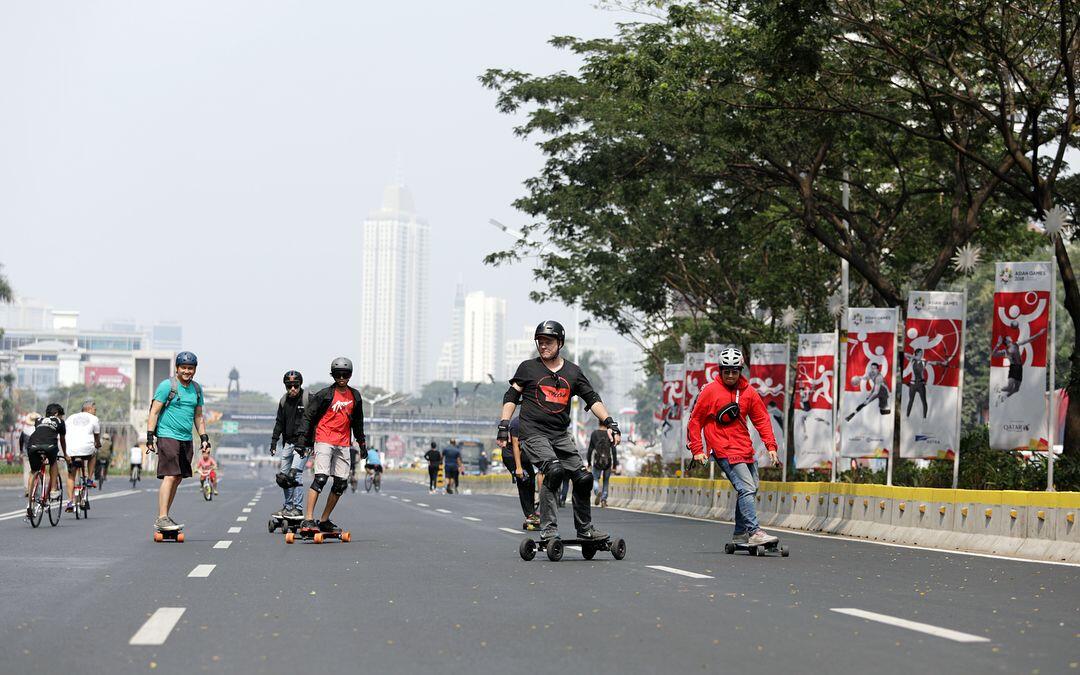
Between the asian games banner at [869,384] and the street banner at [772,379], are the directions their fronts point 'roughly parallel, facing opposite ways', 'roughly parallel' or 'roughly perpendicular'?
roughly parallel

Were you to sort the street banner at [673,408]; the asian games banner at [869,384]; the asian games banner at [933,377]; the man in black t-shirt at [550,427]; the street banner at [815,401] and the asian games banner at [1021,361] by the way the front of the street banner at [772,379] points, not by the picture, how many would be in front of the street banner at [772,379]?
5

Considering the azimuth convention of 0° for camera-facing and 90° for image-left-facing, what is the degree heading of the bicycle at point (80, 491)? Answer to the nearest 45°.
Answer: approximately 180°

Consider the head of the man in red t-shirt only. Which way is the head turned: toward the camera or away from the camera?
toward the camera

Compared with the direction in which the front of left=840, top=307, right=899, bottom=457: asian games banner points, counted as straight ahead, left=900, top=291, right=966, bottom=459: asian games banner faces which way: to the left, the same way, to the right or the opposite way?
the same way

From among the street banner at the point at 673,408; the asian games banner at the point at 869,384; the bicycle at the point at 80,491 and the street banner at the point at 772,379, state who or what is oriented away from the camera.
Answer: the bicycle

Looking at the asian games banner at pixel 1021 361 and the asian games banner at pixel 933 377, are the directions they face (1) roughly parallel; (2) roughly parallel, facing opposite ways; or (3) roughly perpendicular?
roughly parallel

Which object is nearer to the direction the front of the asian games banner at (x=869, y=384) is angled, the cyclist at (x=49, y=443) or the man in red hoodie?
the man in red hoodie

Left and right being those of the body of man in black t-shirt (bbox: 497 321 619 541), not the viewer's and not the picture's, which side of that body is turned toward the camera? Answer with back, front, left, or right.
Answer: front

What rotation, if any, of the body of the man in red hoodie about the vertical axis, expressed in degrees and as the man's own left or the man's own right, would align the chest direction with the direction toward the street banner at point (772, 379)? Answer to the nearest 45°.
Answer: approximately 180°

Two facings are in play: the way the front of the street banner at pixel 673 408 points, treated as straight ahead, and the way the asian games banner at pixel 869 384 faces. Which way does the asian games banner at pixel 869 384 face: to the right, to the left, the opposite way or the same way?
the same way

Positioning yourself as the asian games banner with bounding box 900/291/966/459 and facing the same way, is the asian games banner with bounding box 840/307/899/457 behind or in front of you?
behind

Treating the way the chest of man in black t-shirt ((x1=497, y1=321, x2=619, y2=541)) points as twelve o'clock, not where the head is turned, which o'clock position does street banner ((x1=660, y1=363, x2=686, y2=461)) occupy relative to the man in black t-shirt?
The street banner is roughly at 6 o'clock from the man in black t-shirt.

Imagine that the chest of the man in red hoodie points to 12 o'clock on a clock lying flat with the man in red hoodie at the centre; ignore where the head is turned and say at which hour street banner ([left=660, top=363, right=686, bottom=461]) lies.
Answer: The street banner is roughly at 6 o'clock from the man in red hoodie.

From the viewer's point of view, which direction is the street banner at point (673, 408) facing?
toward the camera

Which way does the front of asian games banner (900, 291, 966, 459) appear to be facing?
toward the camera

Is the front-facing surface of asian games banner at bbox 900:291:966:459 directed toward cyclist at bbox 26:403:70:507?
no

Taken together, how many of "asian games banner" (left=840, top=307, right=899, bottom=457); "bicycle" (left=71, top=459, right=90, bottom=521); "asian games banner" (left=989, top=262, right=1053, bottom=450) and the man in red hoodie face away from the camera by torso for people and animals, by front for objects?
1

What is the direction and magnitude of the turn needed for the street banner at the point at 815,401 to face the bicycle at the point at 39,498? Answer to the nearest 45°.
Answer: approximately 45° to its right

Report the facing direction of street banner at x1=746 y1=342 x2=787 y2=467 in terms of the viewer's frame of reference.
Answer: facing the viewer
